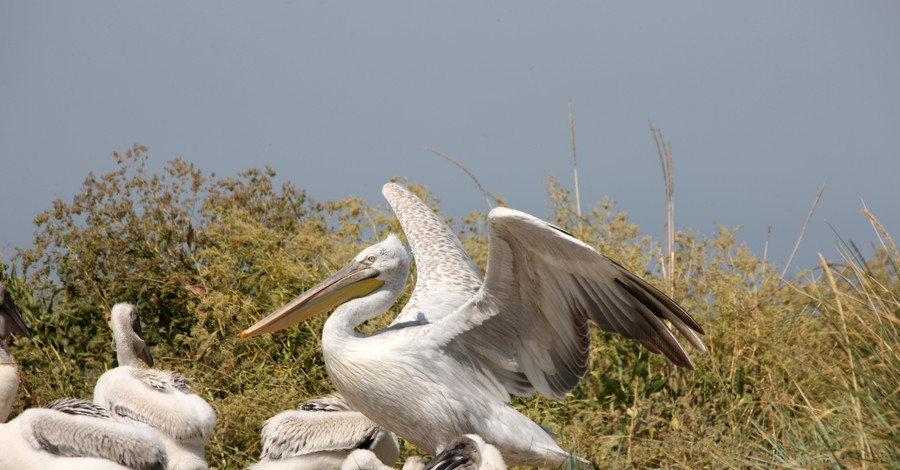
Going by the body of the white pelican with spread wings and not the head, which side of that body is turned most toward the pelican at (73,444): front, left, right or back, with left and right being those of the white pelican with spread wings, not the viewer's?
front

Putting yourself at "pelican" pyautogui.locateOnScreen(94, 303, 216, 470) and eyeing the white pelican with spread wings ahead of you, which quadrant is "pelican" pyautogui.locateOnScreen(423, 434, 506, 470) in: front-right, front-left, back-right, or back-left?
front-right

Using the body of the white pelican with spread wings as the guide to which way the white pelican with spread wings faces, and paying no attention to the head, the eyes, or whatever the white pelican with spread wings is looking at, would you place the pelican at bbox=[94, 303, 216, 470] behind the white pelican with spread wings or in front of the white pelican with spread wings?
in front

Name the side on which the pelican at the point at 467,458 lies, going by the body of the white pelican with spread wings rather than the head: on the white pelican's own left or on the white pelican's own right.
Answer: on the white pelican's own left

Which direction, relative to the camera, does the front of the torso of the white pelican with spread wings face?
to the viewer's left
